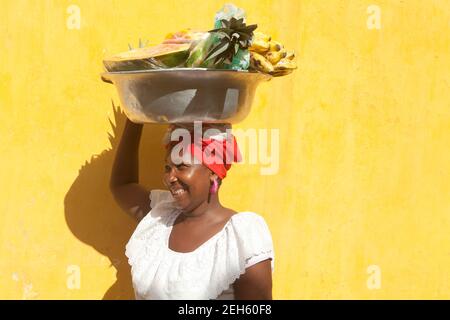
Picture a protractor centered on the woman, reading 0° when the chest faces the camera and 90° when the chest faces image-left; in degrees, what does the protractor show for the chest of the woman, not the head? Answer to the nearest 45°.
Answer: approximately 45°

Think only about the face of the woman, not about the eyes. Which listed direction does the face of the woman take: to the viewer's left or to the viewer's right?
to the viewer's left
